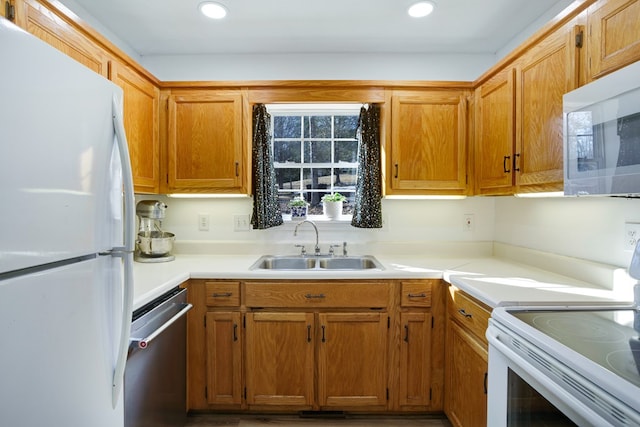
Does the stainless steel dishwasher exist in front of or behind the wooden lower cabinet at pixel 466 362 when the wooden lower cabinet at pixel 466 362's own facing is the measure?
in front

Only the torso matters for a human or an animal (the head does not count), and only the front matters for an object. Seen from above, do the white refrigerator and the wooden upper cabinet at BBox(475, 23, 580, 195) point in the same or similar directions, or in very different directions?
very different directions

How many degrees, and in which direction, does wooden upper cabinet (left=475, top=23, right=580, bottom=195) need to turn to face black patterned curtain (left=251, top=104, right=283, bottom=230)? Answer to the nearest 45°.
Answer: approximately 45° to its right

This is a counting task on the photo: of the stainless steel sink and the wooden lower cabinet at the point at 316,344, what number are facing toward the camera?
2

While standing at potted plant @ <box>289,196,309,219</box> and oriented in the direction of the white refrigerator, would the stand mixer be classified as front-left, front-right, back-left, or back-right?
front-right

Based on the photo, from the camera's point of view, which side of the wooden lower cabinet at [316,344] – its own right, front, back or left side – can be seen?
front

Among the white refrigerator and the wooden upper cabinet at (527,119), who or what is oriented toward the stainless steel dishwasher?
the wooden upper cabinet

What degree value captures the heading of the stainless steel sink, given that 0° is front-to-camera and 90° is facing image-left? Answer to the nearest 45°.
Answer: approximately 0°

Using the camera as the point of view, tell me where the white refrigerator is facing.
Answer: facing the viewer and to the right of the viewer

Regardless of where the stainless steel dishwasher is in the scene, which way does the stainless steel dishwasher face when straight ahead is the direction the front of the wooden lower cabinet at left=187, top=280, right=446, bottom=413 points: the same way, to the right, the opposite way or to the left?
to the left

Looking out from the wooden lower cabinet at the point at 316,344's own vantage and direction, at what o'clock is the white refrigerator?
The white refrigerator is roughly at 1 o'clock from the wooden lower cabinet.

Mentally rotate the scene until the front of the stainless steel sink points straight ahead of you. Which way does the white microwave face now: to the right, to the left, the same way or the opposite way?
to the right

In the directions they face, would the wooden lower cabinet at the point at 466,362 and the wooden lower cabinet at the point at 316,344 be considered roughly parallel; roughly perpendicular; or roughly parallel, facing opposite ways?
roughly perpendicular

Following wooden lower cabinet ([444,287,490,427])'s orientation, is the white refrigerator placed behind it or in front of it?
in front
